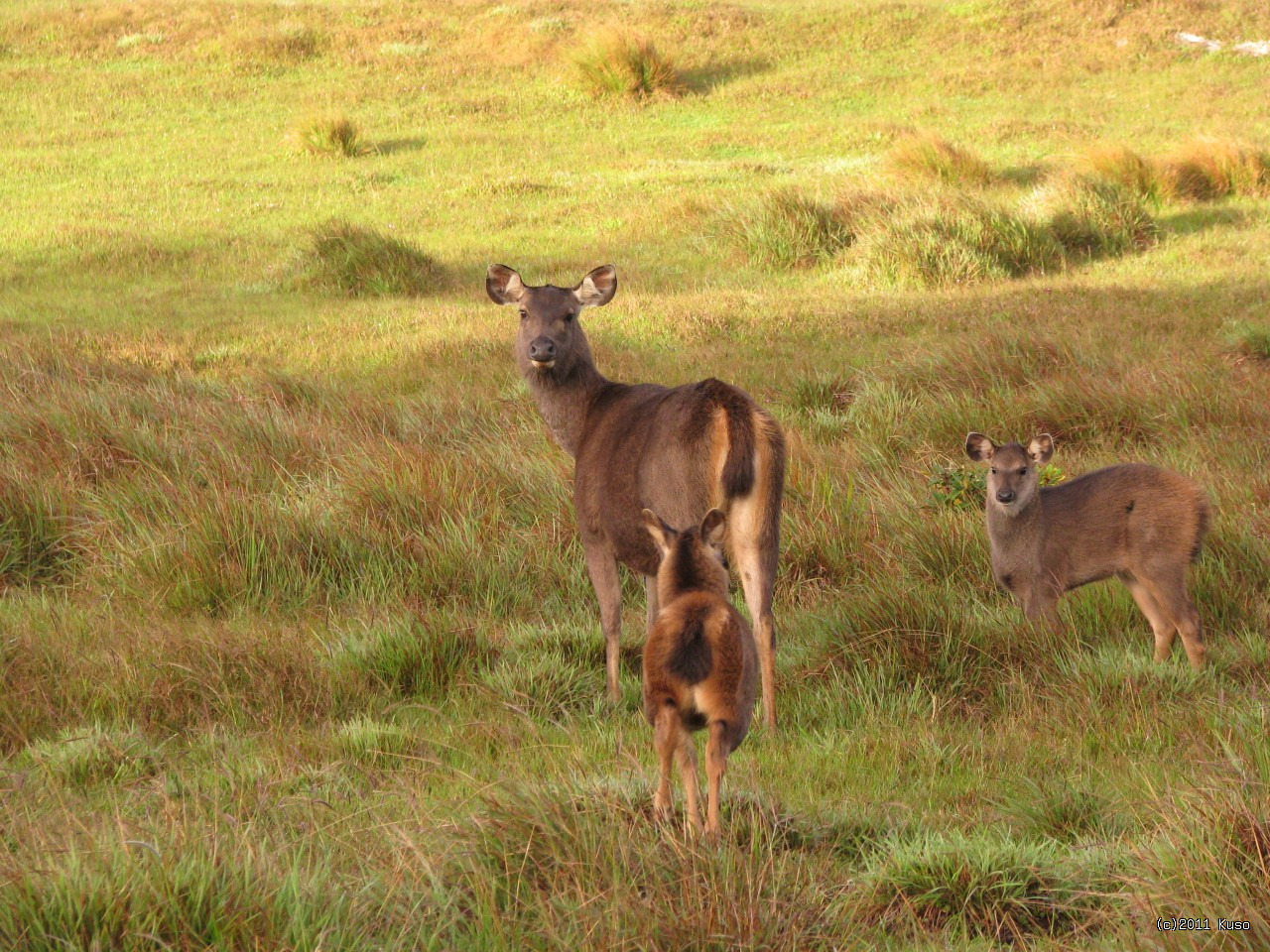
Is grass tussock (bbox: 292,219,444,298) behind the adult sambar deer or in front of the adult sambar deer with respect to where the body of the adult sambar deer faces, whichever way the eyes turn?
in front

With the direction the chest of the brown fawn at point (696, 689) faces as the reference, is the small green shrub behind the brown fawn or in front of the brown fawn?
in front

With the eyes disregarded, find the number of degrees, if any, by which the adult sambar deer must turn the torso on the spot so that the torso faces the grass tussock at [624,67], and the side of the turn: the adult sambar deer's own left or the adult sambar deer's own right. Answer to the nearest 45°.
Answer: approximately 45° to the adult sambar deer's own right

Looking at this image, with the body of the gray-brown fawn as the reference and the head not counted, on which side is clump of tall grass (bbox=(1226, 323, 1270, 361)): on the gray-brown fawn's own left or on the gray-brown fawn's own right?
on the gray-brown fawn's own right

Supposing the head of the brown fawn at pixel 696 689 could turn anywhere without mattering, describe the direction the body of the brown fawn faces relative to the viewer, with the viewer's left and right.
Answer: facing away from the viewer

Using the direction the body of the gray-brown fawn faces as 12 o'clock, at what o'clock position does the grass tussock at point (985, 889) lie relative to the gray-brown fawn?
The grass tussock is roughly at 9 o'clock from the gray-brown fawn.

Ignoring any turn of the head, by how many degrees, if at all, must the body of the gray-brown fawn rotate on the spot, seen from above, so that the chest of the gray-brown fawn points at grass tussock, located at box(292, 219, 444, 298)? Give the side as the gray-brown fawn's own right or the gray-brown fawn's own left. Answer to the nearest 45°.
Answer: approximately 45° to the gray-brown fawn's own right

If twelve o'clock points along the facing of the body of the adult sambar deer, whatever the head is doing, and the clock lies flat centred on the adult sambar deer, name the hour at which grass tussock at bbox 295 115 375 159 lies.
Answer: The grass tussock is roughly at 1 o'clock from the adult sambar deer.

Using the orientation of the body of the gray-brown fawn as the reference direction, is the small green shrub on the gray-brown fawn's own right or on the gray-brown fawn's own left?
on the gray-brown fawn's own right

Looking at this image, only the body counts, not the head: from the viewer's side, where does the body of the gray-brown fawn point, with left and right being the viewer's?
facing to the left of the viewer

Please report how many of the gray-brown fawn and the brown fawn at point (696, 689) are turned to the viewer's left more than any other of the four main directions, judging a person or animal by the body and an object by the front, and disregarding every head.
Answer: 1

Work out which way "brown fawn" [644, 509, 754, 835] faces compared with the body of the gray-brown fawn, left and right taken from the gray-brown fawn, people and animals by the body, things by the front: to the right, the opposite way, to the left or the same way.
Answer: to the right

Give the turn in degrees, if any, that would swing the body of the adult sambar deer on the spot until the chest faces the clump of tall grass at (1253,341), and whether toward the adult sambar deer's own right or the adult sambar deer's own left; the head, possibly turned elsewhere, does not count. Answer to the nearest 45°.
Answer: approximately 90° to the adult sambar deer's own right

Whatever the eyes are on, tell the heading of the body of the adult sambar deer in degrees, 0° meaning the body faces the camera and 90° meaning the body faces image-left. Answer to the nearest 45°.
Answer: approximately 135°

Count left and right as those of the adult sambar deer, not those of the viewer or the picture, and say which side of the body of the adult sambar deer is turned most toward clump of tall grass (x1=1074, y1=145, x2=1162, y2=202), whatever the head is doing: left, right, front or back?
right

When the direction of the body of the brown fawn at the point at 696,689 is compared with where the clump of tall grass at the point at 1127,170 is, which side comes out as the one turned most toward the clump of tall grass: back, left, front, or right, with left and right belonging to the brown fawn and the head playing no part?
front

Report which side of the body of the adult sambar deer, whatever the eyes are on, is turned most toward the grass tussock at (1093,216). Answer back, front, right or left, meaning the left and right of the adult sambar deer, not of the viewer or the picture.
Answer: right
